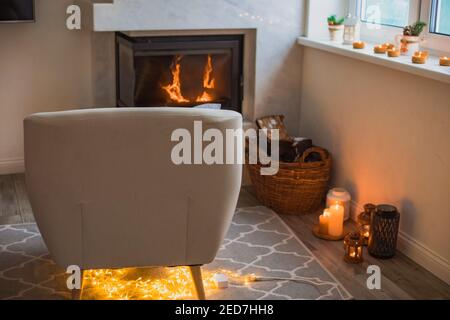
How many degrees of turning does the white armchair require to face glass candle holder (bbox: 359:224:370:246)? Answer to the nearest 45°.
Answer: approximately 45° to its right

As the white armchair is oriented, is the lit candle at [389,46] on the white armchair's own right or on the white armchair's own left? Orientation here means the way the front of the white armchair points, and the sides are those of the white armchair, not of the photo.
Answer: on the white armchair's own right

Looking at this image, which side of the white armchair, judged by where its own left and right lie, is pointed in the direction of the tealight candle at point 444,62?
right

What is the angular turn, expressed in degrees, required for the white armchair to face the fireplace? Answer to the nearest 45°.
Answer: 0° — it already faces it

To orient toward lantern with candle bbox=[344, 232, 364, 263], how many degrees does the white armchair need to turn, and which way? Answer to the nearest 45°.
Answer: approximately 45° to its right

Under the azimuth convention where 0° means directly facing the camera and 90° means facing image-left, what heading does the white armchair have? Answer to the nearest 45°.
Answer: approximately 180°
